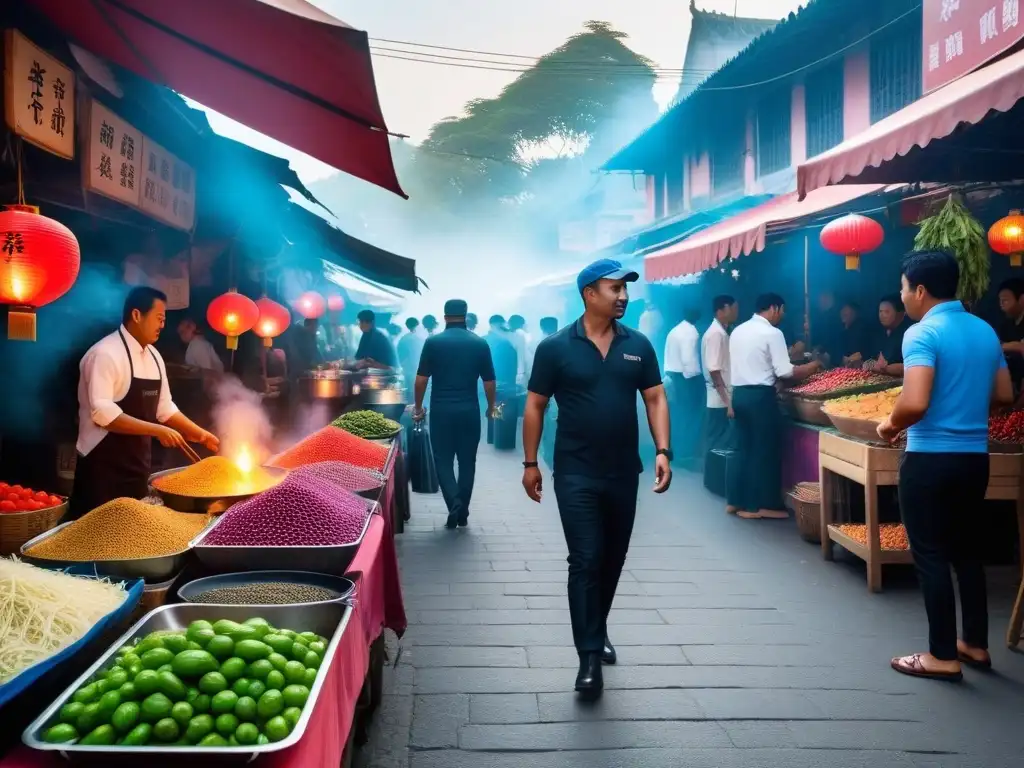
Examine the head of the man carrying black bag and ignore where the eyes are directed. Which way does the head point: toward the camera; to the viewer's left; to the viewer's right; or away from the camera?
away from the camera

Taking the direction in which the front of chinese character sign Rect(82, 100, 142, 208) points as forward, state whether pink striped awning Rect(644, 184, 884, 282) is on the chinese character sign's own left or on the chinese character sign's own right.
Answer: on the chinese character sign's own left

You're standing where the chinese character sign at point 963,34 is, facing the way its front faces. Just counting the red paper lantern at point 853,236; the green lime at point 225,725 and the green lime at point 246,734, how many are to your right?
1

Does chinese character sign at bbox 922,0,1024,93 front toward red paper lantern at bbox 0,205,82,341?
yes

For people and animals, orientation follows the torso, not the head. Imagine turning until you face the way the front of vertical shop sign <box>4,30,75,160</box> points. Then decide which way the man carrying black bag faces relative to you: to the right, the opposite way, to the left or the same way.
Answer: to the left

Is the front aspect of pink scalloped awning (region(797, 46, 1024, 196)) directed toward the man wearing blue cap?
yes

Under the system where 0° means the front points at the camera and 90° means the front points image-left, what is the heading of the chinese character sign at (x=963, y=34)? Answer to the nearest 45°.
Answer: approximately 45°

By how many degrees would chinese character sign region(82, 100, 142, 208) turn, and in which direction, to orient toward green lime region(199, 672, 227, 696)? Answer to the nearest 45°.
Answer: approximately 45° to its right

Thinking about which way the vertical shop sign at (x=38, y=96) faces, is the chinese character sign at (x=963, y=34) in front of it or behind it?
in front

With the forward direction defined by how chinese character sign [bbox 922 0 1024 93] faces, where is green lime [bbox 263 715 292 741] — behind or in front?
in front

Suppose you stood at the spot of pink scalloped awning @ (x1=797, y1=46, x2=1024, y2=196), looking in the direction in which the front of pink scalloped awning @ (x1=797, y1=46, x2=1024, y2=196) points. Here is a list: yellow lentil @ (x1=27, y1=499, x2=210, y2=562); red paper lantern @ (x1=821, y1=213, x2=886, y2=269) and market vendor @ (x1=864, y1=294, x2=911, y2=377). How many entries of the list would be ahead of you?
1

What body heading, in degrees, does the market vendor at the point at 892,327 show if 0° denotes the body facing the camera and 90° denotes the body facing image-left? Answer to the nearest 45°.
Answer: approximately 45°

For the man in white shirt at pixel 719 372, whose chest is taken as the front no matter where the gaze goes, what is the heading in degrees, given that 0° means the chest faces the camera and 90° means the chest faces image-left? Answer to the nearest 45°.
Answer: approximately 270°

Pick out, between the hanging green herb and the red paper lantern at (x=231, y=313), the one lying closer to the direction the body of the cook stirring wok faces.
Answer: the hanging green herb

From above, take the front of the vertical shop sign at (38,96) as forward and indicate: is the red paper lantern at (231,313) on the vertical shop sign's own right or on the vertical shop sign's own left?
on the vertical shop sign's own left

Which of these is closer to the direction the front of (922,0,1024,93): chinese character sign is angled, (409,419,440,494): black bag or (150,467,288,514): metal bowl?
the metal bowl

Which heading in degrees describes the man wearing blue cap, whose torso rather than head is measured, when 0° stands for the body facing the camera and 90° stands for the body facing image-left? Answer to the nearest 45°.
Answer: approximately 0°

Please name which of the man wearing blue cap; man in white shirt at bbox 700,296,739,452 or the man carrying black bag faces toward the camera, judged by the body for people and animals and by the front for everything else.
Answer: the man wearing blue cap

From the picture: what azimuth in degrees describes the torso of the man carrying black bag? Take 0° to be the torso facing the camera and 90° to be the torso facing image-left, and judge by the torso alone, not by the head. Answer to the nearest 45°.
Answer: approximately 180°
